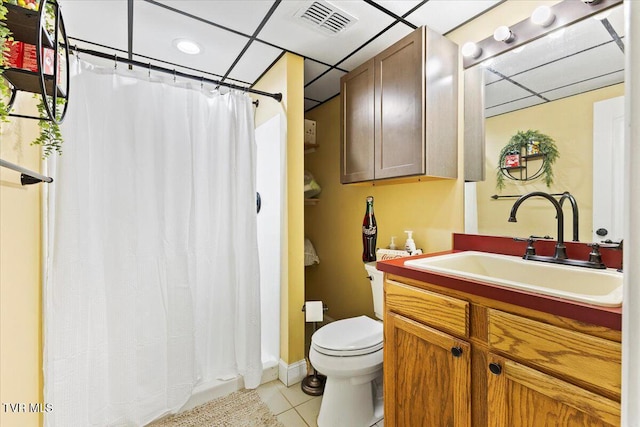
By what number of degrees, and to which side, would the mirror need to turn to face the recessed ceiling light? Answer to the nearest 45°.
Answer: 0° — it already faces it

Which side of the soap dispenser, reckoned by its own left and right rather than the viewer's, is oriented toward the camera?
left

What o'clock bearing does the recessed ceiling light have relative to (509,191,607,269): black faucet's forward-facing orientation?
The recessed ceiling light is roughly at 1 o'clock from the black faucet.

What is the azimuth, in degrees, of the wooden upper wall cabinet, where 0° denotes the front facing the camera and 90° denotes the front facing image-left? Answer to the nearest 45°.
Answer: approximately 45°

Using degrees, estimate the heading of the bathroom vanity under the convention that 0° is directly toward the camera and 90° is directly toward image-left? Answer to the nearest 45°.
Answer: approximately 45°

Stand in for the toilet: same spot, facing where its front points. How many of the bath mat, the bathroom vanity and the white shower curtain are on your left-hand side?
1
